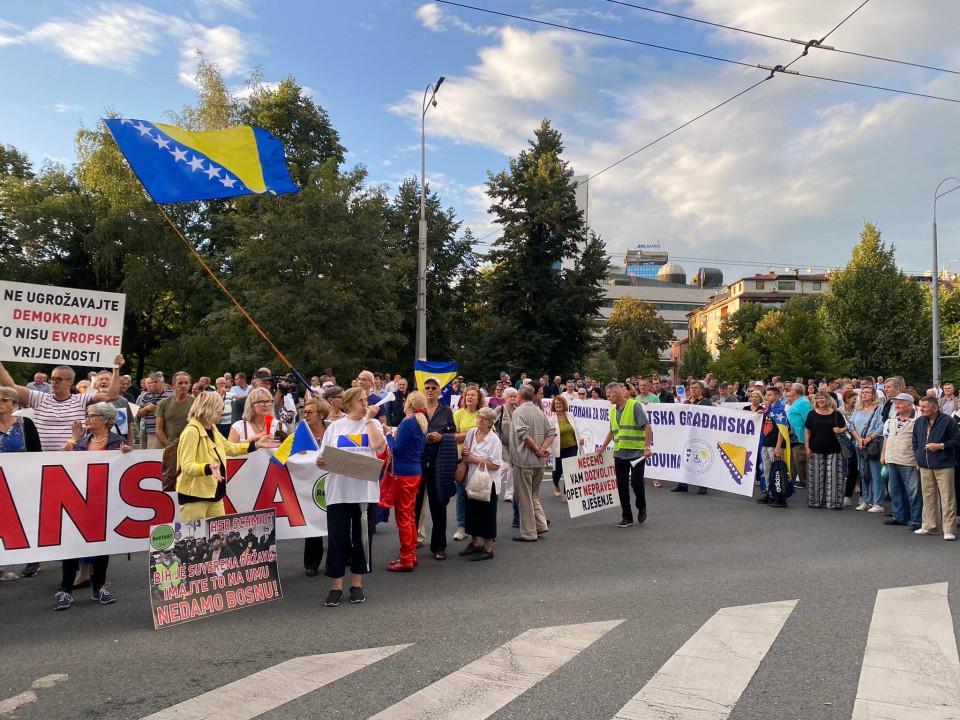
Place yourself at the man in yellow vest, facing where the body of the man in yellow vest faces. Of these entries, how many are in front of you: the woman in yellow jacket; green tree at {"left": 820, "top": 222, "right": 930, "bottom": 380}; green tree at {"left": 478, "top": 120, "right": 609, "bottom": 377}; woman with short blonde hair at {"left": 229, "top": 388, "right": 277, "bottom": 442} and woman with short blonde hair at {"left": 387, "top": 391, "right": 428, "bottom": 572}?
3

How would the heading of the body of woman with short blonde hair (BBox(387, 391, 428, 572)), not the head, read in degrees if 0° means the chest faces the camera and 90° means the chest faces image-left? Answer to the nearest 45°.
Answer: approximately 90°

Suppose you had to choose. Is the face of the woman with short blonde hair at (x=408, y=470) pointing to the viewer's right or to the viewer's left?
to the viewer's left

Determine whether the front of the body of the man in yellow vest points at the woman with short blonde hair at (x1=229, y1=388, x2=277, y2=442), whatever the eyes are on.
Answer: yes

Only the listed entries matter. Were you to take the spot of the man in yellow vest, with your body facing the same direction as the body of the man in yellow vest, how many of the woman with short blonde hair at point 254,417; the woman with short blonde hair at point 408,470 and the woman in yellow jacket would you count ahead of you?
3

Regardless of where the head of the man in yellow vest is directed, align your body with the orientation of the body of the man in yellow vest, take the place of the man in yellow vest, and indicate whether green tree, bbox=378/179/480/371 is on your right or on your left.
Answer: on your right

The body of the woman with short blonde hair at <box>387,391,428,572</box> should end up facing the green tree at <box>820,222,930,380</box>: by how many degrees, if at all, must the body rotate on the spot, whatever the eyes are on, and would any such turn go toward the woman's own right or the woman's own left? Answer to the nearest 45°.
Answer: approximately 135° to the woman's own right

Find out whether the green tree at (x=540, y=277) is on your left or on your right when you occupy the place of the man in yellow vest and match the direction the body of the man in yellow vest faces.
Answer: on your right

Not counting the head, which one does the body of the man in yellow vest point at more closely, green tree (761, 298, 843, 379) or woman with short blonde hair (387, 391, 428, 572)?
the woman with short blonde hair
